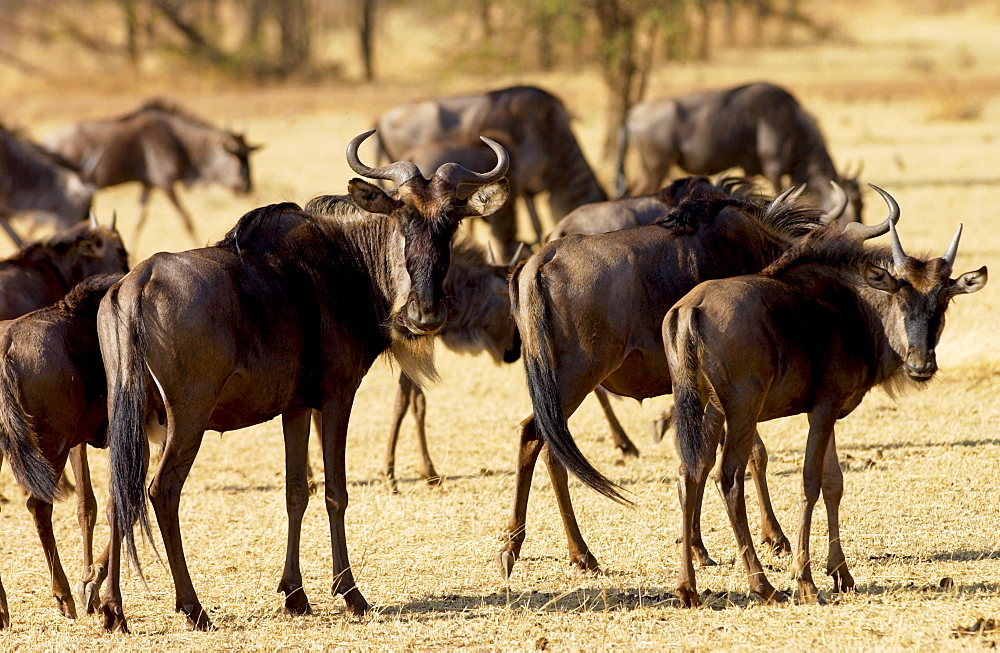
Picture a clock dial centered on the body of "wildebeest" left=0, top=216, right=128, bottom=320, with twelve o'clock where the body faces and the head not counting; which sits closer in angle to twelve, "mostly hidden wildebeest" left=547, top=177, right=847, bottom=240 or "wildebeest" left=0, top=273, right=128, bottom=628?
the mostly hidden wildebeest

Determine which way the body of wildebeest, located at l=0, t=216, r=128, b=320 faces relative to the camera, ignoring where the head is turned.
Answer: to the viewer's right

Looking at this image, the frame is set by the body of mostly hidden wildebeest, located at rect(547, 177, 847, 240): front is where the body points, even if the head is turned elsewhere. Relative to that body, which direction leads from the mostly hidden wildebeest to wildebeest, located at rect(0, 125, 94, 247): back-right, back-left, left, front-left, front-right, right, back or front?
back-left

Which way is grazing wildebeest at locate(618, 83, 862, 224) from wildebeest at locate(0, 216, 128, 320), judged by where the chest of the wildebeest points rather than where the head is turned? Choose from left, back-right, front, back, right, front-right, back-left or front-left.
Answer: front-left

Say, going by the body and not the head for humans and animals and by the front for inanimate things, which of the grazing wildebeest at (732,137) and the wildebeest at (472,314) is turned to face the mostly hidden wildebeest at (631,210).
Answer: the wildebeest

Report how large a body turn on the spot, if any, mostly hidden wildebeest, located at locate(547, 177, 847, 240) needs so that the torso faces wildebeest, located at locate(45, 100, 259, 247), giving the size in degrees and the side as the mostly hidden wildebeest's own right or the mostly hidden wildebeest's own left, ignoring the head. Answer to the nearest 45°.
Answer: approximately 135° to the mostly hidden wildebeest's own left

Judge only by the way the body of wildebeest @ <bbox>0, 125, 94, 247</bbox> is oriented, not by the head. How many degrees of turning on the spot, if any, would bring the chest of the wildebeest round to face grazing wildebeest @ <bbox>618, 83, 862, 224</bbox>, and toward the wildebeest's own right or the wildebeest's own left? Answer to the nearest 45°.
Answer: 0° — it already faces it

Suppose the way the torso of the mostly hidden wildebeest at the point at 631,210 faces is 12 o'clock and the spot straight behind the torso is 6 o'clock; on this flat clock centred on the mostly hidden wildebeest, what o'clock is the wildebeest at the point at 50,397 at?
The wildebeest is roughly at 4 o'clock from the mostly hidden wildebeest.

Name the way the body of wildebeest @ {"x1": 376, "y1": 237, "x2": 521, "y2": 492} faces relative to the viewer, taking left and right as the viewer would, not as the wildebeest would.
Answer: facing to the right of the viewer

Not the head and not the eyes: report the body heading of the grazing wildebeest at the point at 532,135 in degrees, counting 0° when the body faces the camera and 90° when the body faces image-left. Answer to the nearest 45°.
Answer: approximately 270°

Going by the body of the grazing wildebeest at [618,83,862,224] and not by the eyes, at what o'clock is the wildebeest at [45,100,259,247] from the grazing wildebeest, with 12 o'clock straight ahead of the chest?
The wildebeest is roughly at 6 o'clock from the grazing wildebeest.

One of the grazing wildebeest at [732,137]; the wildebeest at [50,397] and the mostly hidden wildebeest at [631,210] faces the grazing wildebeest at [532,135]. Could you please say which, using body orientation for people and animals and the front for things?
the wildebeest

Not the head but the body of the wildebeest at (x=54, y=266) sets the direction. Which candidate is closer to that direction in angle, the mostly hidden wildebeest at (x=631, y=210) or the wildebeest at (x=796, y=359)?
the mostly hidden wildebeest

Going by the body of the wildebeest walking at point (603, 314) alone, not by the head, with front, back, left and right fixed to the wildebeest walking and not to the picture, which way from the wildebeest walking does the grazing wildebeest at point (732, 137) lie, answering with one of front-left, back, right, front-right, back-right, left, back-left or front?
front-left

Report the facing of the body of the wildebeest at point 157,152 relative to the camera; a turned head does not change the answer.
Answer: to the viewer's right
